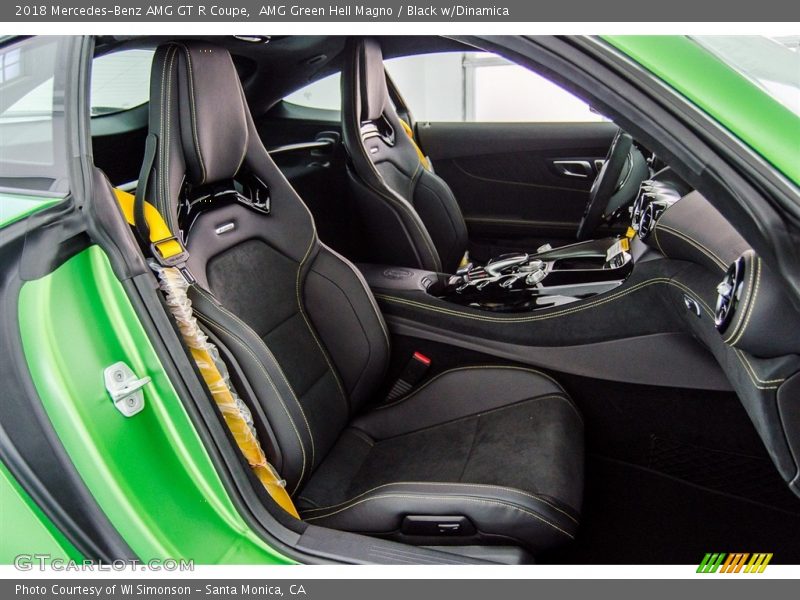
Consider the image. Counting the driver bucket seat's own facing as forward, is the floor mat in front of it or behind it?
in front

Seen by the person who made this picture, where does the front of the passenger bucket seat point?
facing the viewer and to the right of the viewer
